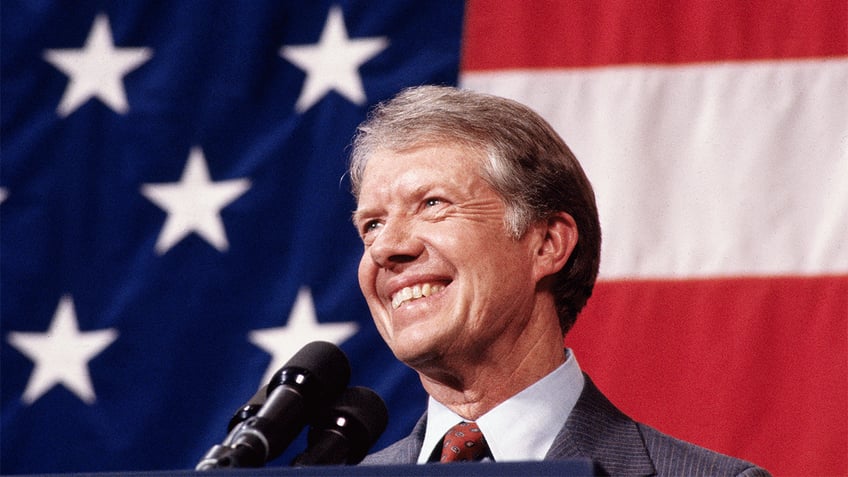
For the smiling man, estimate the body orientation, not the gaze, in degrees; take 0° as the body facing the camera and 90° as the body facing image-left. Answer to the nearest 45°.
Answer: approximately 45°

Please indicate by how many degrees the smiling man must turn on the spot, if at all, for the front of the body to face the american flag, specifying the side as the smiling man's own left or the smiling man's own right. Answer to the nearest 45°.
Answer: approximately 135° to the smiling man's own right
